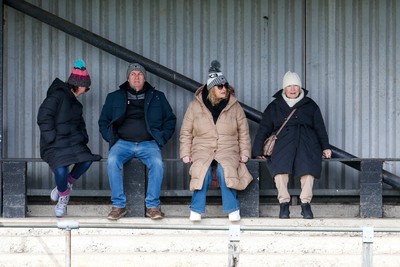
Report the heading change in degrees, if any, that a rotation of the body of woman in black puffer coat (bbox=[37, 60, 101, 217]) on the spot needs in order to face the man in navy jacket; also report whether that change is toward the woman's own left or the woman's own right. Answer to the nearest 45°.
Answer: approximately 45° to the woman's own left

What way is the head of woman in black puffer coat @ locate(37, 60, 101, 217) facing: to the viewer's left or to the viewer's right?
to the viewer's right

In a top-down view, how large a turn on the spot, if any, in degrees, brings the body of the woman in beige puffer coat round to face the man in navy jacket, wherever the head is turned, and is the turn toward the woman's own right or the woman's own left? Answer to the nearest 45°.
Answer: approximately 90° to the woman's own right

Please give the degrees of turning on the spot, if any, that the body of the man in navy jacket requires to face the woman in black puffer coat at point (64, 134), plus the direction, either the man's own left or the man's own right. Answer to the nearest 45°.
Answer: approximately 90° to the man's own right

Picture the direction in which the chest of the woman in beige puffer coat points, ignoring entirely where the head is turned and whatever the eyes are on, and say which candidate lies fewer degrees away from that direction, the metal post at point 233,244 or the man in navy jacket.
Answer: the metal post

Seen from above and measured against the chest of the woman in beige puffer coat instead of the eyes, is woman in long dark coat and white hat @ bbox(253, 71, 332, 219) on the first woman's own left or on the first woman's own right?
on the first woman's own left
